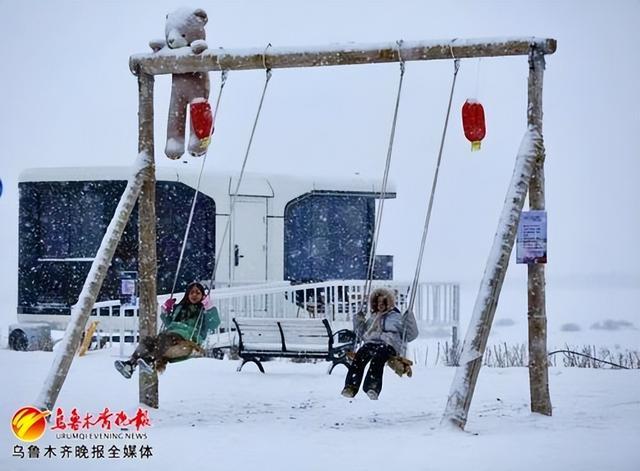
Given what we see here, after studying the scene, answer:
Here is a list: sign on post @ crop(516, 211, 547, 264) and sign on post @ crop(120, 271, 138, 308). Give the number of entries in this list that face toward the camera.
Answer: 2

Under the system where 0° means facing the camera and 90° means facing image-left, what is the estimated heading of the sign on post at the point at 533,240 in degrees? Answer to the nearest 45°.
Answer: approximately 0°

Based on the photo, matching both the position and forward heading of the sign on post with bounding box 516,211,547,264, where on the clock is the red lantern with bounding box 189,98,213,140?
The red lantern is roughly at 3 o'clock from the sign on post.

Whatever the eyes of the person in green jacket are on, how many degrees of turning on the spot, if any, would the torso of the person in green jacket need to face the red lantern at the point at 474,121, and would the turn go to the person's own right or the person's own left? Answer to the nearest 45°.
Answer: approximately 135° to the person's own left
